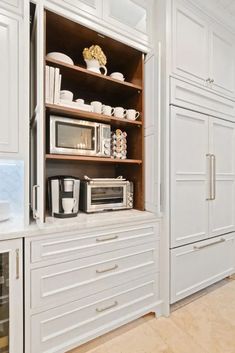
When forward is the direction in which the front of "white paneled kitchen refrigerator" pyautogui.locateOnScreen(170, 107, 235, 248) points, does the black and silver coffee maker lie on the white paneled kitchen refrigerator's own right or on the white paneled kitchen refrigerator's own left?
on the white paneled kitchen refrigerator's own right

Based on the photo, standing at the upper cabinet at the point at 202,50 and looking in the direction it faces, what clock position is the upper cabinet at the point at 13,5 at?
the upper cabinet at the point at 13,5 is roughly at 3 o'clock from the upper cabinet at the point at 202,50.

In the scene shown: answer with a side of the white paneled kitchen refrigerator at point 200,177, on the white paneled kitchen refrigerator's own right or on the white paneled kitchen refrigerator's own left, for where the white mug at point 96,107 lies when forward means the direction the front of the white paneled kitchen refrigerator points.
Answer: on the white paneled kitchen refrigerator's own right

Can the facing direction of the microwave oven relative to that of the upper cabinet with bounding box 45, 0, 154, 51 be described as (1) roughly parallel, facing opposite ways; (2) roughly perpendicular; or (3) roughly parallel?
roughly parallel

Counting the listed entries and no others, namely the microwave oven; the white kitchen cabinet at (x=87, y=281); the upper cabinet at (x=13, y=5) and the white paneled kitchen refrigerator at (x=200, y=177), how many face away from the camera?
0

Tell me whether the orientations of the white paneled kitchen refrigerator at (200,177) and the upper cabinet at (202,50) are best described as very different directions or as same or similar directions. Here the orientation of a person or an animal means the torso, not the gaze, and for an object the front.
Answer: same or similar directions

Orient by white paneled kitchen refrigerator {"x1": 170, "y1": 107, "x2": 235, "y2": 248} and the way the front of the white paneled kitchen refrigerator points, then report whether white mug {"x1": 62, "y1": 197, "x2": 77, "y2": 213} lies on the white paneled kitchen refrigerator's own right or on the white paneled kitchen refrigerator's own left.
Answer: on the white paneled kitchen refrigerator's own right

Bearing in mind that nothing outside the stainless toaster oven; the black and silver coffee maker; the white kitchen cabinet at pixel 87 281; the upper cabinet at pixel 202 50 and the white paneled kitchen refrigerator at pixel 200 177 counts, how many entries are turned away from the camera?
0

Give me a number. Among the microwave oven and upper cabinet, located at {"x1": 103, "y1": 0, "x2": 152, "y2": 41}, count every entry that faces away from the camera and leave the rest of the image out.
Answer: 0

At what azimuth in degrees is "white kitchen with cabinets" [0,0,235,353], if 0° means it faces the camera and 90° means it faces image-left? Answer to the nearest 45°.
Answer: approximately 315°

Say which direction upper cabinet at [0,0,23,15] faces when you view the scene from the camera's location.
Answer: facing the viewer and to the right of the viewer

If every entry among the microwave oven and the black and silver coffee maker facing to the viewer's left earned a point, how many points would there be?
0
